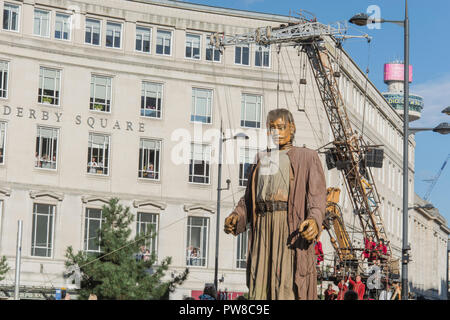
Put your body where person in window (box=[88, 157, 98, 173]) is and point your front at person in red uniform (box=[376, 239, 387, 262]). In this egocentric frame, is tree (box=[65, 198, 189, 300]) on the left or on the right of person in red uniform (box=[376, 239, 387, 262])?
right

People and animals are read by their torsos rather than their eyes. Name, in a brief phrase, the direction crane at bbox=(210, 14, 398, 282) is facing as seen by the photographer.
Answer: facing to the left of the viewer

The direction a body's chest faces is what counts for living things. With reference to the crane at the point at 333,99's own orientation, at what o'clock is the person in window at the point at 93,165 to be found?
The person in window is roughly at 1 o'clock from the crane.

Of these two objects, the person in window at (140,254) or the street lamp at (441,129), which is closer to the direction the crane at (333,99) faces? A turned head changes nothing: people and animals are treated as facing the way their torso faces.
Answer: the person in window
